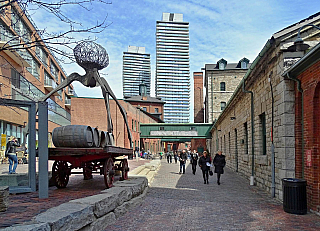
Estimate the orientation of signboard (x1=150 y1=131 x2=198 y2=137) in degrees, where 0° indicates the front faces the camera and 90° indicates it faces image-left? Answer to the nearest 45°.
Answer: approximately 0°

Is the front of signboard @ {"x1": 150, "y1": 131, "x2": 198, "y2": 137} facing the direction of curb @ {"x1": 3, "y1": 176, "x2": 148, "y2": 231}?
yes

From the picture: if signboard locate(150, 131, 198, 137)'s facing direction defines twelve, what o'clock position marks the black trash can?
The black trash can is roughly at 12 o'clock from the signboard.

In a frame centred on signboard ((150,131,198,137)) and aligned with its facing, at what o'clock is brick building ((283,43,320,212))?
The brick building is roughly at 12 o'clock from the signboard.

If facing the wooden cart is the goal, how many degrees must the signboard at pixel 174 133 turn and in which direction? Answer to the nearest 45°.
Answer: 0° — it already faces it

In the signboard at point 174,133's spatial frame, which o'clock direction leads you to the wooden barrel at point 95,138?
The wooden barrel is roughly at 12 o'clock from the signboard.

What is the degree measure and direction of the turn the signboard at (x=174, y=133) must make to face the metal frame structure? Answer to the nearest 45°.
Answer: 0° — it already faces it

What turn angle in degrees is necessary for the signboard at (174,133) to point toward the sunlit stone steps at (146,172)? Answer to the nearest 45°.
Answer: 0° — it already faces it

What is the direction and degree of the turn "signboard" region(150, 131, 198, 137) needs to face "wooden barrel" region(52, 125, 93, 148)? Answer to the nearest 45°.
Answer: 0° — it already faces it
